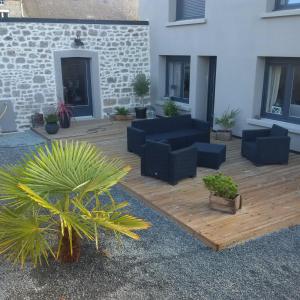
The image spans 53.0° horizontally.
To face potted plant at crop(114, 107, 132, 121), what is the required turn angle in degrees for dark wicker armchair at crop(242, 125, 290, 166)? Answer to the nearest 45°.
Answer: approximately 90° to its right

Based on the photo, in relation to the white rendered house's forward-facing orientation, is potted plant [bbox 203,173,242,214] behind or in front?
in front

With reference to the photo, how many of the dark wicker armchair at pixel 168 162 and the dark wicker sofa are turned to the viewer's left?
0

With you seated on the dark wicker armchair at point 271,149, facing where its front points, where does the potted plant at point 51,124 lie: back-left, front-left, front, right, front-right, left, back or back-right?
front-right

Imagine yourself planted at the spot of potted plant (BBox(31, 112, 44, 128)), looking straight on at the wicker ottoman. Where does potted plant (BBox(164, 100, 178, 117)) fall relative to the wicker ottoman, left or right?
left

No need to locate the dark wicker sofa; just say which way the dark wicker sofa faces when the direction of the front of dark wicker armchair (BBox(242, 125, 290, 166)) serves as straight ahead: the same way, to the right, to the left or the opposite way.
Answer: to the left

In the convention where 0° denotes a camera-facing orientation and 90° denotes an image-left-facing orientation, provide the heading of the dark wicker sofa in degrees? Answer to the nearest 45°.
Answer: approximately 315°

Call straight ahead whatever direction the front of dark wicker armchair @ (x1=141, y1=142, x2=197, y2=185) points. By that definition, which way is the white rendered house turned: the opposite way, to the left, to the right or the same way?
the opposite way

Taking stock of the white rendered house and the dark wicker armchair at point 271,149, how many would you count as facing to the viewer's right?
0

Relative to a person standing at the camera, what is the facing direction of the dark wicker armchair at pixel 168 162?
facing away from the viewer and to the right of the viewer

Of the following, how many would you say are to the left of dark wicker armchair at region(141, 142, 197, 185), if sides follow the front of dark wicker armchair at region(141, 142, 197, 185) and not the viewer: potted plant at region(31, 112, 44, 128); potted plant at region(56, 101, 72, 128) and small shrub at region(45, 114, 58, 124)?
3

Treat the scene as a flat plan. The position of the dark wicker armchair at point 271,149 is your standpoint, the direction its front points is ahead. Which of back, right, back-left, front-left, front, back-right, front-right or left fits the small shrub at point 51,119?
front-right

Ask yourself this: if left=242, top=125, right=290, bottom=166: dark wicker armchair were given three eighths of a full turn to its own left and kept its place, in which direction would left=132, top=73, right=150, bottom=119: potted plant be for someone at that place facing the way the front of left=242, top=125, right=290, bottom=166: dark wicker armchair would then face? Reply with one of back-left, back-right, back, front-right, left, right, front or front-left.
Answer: back-left

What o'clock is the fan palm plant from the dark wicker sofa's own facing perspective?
The fan palm plant is roughly at 2 o'clock from the dark wicker sofa.

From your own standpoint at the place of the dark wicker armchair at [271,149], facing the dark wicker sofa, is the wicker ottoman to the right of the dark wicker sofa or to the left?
left

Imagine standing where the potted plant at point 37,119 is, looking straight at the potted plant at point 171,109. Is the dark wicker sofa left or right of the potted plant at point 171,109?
right
